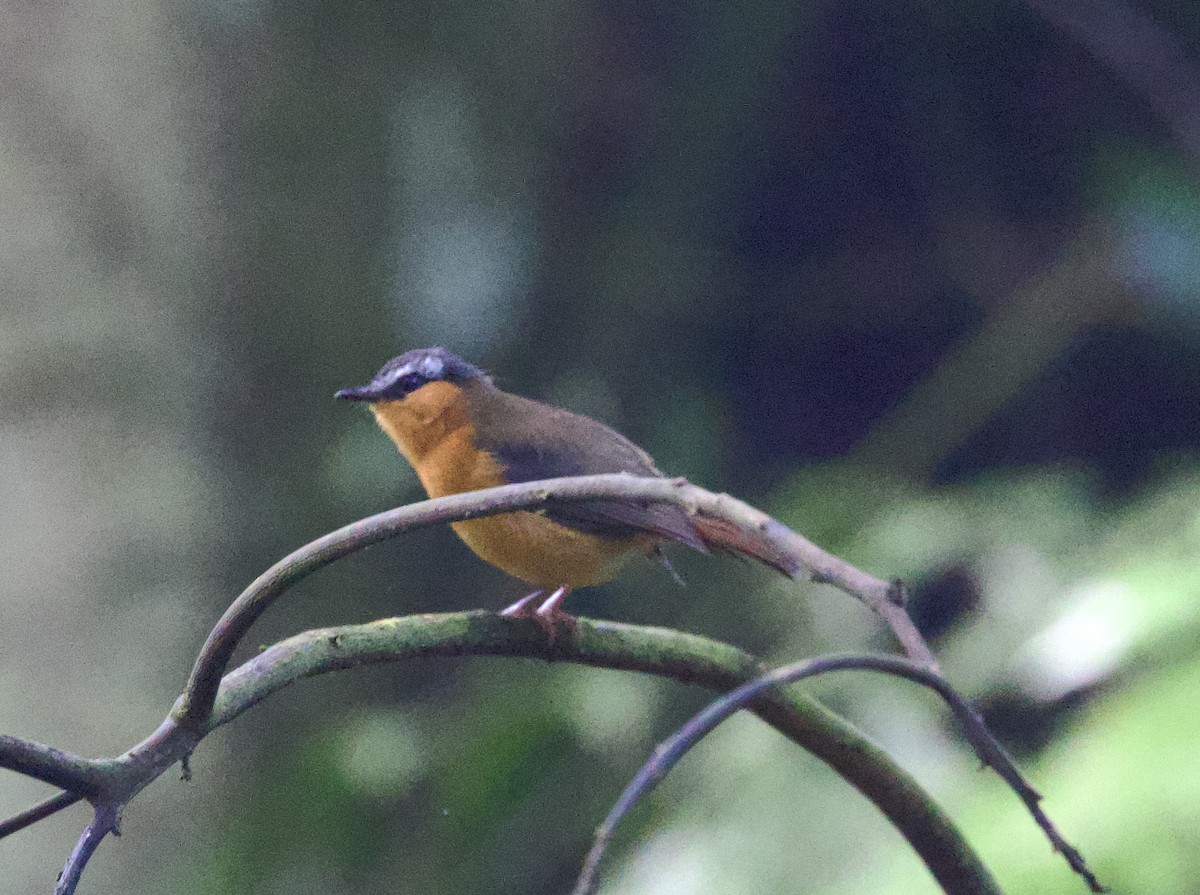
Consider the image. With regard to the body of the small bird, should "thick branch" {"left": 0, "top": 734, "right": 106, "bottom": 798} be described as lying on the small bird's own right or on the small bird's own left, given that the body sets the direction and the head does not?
on the small bird's own right

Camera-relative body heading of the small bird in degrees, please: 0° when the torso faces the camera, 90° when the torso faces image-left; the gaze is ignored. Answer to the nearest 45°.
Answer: approximately 90°
